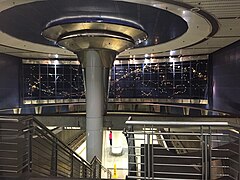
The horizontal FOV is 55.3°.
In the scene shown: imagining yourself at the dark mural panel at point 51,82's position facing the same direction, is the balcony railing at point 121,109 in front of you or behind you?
in front

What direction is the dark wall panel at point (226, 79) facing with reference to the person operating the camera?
facing the viewer and to the left of the viewer

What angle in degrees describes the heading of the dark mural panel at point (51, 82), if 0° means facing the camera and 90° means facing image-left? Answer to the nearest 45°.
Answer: approximately 0°

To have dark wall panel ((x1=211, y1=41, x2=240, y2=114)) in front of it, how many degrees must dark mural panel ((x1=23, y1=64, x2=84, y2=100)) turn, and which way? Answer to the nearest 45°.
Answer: approximately 45° to its left

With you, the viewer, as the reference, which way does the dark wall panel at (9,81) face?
facing the viewer and to the right of the viewer

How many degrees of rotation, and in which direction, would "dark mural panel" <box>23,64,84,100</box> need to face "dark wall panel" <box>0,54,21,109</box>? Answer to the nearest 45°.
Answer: approximately 45° to its right

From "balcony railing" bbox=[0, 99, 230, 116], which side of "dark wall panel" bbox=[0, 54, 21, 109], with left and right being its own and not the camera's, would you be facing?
front

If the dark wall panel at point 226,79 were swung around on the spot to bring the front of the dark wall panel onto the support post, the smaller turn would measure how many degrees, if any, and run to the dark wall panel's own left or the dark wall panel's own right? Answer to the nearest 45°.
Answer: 0° — it already faces it

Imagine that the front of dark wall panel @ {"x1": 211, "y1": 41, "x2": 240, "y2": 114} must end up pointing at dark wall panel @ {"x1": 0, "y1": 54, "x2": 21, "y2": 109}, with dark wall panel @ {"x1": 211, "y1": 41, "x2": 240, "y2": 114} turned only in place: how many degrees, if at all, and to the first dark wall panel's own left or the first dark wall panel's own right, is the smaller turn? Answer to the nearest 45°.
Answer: approximately 45° to the first dark wall panel's own right

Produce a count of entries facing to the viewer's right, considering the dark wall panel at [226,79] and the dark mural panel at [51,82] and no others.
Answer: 0

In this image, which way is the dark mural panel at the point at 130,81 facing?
toward the camera

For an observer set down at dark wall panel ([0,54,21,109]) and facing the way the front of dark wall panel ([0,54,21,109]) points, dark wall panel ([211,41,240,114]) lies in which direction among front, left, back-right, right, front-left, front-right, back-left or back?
front

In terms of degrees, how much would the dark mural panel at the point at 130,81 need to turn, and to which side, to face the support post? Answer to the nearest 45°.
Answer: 0° — it already faces it

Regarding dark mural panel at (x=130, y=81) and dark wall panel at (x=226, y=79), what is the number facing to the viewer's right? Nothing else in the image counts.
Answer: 0

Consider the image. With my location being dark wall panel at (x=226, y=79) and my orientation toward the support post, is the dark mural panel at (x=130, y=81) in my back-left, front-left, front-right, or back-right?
front-right
